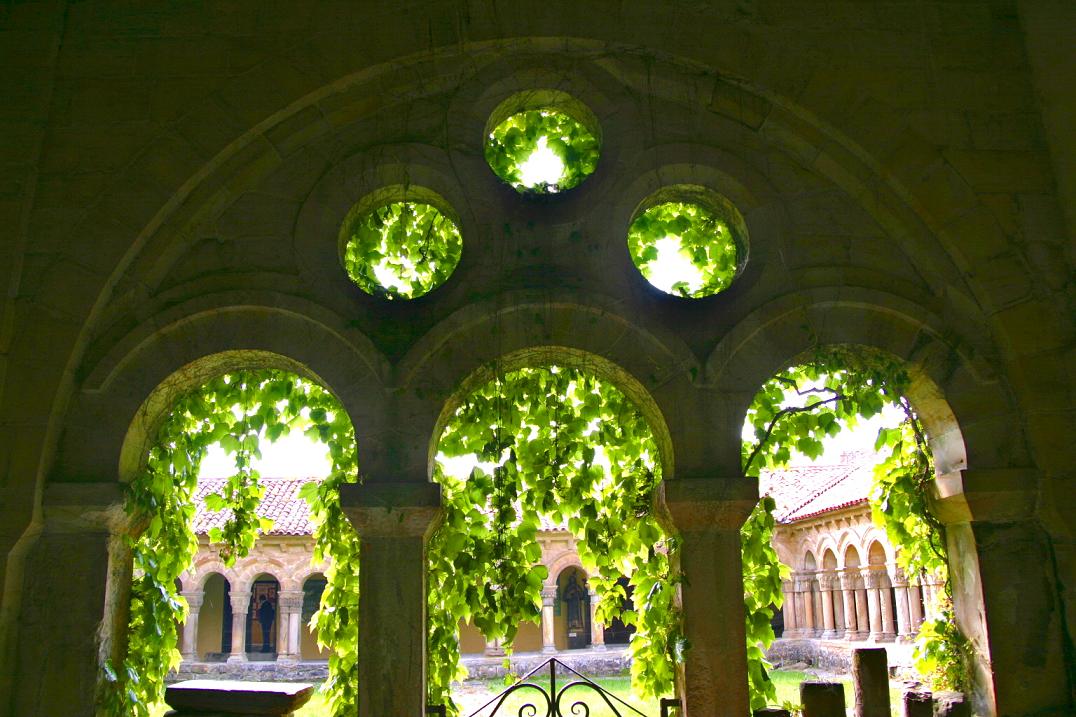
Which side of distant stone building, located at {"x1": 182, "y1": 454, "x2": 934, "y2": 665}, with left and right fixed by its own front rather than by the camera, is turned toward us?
front

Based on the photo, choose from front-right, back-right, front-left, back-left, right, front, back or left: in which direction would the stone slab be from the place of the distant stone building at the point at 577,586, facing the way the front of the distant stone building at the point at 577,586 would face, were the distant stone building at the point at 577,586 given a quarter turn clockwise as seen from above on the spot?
left

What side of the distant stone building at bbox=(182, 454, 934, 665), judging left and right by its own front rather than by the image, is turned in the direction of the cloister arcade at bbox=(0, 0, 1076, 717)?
front

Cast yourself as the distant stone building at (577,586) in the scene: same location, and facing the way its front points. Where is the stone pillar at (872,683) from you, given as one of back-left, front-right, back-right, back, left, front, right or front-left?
front
